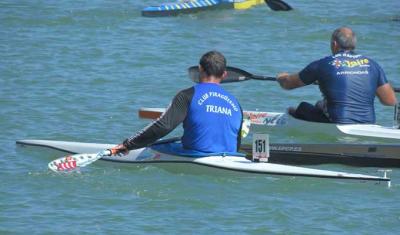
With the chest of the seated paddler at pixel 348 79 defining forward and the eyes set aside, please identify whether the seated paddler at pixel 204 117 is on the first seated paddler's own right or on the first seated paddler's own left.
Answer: on the first seated paddler's own left

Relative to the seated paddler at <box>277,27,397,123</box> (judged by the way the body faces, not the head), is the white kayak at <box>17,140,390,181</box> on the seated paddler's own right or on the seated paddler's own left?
on the seated paddler's own left
